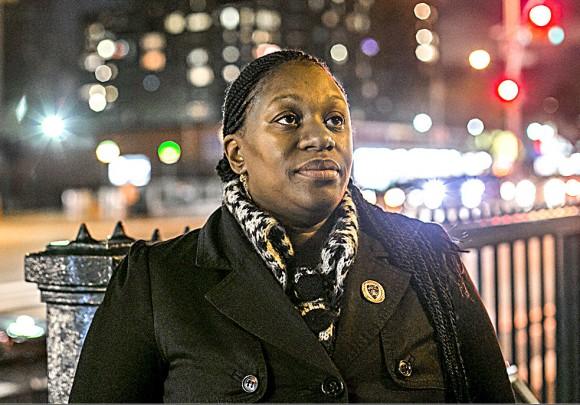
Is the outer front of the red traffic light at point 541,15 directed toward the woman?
yes

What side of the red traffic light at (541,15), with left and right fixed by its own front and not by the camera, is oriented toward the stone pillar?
front

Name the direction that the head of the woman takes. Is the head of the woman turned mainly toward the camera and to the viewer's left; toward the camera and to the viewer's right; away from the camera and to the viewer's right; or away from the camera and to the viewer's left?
toward the camera and to the viewer's right

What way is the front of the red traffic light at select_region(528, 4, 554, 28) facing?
toward the camera
